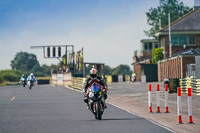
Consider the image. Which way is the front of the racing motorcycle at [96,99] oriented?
toward the camera
